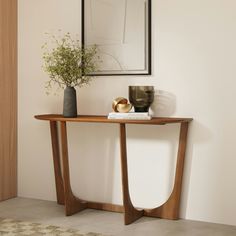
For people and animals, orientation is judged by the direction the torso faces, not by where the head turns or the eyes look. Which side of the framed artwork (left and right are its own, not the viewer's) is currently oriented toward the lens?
front
